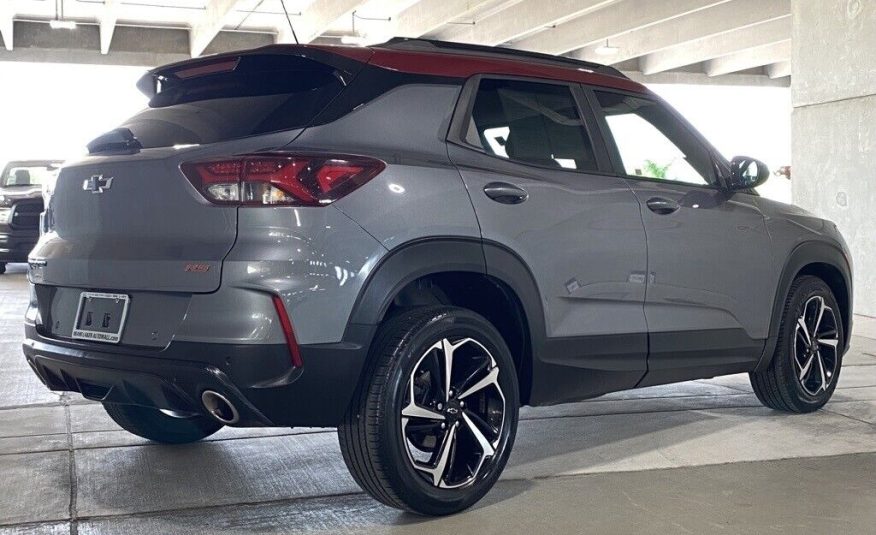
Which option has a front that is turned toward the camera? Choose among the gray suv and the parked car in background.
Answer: the parked car in background

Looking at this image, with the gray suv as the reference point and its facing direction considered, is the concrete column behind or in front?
in front

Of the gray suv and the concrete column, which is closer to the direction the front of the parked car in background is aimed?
the gray suv

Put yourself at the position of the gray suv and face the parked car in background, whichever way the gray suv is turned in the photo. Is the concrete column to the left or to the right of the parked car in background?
right

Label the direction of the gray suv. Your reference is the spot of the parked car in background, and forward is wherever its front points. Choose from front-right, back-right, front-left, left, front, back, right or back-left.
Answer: front

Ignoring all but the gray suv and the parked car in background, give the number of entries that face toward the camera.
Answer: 1

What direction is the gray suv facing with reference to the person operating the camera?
facing away from the viewer and to the right of the viewer

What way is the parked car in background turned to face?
toward the camera

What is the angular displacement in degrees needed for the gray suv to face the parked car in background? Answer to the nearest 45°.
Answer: approximately 90° to its left

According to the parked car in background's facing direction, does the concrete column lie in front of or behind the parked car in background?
in front
